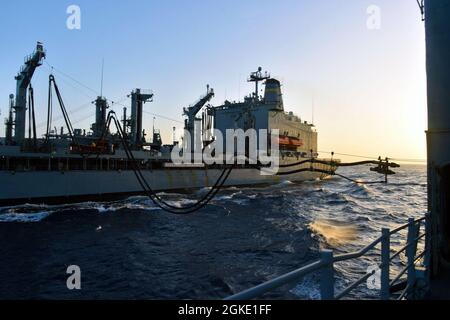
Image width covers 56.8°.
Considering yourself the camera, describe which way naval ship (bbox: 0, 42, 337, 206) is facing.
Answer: facing the viewer and to the left of the viewer
